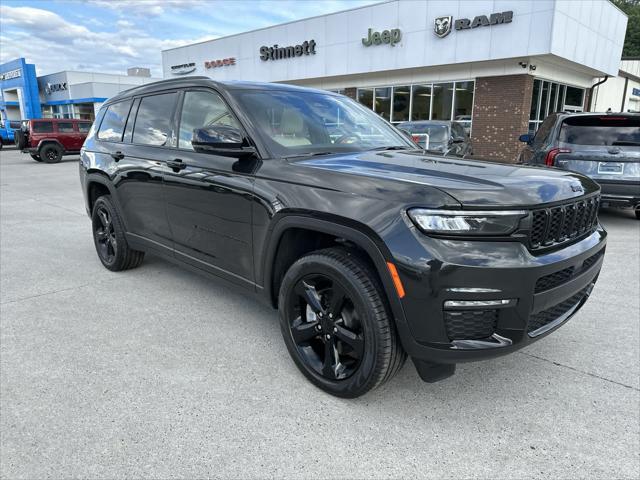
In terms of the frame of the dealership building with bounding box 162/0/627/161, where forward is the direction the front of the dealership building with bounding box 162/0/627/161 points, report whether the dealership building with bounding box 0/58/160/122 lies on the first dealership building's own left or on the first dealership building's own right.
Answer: on the first dealership building's own right

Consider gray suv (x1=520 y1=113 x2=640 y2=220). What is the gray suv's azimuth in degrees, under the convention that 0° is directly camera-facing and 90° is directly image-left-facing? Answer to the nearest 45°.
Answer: approximately 180°

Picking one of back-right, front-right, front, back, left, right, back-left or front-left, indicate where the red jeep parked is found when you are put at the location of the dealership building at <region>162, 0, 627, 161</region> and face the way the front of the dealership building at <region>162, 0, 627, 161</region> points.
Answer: front-right

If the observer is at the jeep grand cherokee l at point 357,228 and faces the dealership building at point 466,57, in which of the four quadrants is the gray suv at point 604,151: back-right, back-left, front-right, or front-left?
front-right

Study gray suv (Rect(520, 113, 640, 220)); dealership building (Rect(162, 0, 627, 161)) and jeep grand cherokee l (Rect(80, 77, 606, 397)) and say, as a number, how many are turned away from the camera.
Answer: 1

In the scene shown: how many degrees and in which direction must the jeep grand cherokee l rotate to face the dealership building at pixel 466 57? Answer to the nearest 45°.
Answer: approximately 135° to its left

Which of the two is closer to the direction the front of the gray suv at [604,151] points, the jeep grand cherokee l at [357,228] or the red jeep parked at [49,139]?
the red jeep parked

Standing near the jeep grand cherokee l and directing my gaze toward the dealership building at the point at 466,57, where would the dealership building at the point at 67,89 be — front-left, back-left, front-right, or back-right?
front-left

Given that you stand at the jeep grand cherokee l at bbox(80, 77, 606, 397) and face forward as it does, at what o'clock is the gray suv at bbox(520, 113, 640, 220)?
The gray suv is roughly at 9 o'clock from the jeep grand cherokee l.

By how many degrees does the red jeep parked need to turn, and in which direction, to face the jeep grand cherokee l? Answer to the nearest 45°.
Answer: approximately 135° to its right

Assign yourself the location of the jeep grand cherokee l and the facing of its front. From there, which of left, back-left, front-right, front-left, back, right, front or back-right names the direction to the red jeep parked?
back

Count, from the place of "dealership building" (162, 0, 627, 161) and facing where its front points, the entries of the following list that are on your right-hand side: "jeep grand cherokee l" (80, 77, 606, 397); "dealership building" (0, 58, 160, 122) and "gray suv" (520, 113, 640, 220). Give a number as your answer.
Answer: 1

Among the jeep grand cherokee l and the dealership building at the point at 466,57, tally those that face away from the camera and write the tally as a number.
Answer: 0
